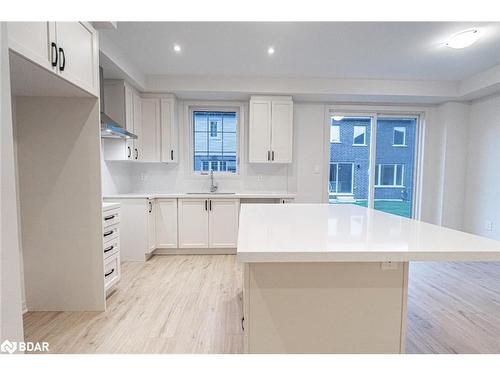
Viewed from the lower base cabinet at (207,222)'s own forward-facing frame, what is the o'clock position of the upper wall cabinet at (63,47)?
The upper wall cabinet is roughly at 1 o'clock from the lower base cabinet.

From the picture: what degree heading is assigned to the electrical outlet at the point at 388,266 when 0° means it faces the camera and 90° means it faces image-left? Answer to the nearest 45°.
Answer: approximately 0°

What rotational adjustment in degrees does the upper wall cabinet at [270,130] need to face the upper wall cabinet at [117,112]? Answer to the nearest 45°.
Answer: approximately 90° to its right

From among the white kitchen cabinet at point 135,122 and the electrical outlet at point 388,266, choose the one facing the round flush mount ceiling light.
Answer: the white kitchen cabinet

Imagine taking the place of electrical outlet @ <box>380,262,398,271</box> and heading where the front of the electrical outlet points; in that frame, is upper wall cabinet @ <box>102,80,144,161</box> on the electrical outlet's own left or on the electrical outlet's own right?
on the electrical outlet's own right

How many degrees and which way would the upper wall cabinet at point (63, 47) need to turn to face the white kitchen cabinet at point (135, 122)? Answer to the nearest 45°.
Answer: approximately 90° to its left

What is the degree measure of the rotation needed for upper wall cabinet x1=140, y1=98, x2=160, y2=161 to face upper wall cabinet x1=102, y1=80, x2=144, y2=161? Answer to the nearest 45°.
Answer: approximately 45° to its right

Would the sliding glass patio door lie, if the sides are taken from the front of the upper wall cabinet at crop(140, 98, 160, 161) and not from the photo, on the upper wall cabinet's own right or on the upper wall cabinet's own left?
on the upper wall cabinet's own left

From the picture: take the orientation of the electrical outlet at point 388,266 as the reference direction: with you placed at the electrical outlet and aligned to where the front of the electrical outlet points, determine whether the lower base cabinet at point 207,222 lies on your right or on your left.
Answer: on your right

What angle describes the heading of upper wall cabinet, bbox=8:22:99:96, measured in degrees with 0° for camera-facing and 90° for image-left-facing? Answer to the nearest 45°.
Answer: approximately 315°
